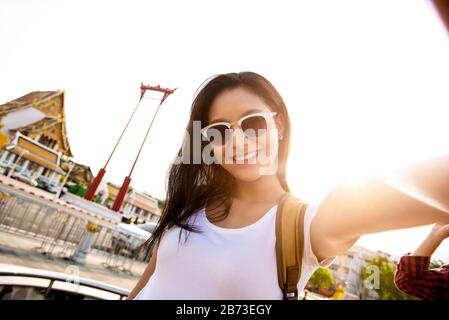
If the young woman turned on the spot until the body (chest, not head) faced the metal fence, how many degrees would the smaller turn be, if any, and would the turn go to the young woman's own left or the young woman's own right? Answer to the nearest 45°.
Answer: approximately 135° to the young woman's own right

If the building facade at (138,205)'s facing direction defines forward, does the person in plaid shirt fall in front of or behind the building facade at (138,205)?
in front

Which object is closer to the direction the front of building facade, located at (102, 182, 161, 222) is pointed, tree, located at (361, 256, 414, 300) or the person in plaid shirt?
the person in plaid shirt

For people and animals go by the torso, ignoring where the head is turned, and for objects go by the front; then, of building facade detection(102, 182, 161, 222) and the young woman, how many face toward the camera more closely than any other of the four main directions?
2

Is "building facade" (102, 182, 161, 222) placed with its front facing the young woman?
yes

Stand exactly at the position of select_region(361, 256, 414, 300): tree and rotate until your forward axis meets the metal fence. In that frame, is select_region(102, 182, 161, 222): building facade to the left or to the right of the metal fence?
right

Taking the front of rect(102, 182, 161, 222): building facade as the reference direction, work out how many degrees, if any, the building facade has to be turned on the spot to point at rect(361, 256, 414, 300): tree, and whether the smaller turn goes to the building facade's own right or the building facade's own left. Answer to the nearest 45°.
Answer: approximately 45° to the building facade's own left

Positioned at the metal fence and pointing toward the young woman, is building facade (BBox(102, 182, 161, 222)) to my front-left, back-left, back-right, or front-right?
back-left

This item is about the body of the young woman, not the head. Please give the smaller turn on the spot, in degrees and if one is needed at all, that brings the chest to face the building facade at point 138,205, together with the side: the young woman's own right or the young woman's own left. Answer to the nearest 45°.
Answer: approximately 135° to the young woman's own right

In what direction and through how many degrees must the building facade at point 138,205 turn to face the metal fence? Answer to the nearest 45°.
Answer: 0° — it already faces it
